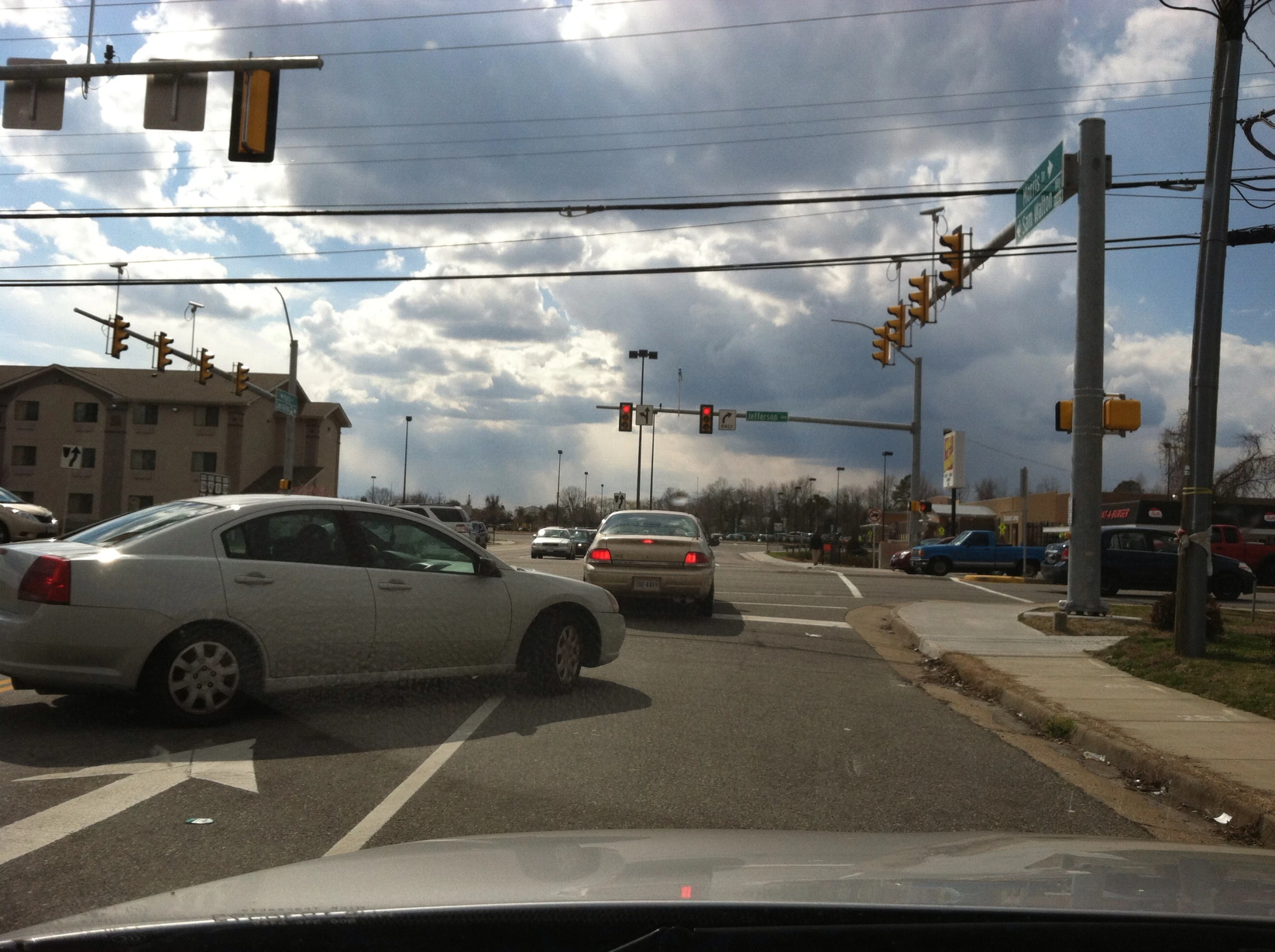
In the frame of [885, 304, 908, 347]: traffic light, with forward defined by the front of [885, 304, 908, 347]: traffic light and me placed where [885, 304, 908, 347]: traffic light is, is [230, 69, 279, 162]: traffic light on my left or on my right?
on my left

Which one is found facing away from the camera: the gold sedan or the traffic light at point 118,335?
the gold sedan

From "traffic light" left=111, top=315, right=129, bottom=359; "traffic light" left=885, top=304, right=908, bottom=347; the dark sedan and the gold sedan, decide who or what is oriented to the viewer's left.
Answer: "traffic light" left=885, top=304, right=908, bottom=347

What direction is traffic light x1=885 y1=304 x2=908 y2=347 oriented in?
to the viewer's left

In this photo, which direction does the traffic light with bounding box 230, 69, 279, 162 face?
away from the camera

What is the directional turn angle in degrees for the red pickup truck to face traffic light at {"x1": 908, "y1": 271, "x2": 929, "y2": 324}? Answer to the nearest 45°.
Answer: approximately 90° to its left

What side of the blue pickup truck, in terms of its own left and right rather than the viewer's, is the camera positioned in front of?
left

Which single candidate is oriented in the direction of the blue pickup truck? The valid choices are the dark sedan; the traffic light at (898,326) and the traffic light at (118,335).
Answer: the traffic light at (118,335)

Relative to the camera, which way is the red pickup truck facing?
to the viewer's left

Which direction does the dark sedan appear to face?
to the viewer's right

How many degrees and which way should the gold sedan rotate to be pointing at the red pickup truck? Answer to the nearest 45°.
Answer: approximately 45° to its right

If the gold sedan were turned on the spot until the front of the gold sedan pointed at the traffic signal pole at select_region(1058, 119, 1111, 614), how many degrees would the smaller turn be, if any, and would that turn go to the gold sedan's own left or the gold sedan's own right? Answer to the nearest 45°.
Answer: approximately 90° to the gold sedan's own right
